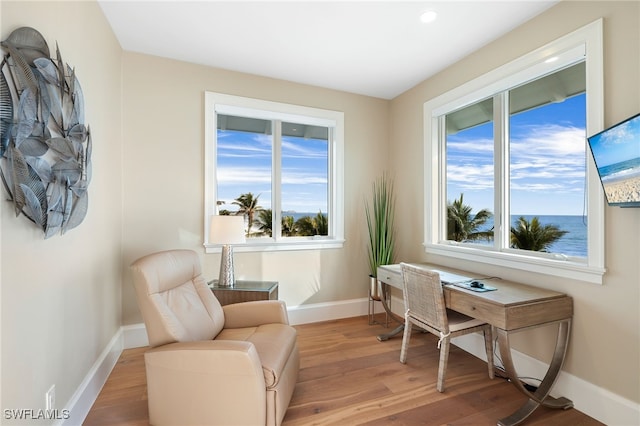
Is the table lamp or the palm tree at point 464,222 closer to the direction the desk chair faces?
the palm tree

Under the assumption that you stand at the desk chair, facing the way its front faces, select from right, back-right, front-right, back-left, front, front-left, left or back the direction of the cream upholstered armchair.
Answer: back

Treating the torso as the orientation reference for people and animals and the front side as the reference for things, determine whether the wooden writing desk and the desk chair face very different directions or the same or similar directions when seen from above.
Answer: very different directions

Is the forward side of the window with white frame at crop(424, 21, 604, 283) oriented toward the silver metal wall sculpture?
yes

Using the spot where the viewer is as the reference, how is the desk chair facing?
facing away from the viewer and to the right of the viewer

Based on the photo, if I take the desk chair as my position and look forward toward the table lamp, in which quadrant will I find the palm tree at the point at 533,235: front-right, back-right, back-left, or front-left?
back-right

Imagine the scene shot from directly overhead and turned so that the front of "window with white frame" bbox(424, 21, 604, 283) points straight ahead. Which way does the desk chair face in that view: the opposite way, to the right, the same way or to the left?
the opposite way

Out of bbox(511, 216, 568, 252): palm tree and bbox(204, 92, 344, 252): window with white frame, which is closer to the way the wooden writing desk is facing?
the window with white frame

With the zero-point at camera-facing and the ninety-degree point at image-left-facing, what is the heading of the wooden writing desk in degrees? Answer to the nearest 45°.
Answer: approximately 45°

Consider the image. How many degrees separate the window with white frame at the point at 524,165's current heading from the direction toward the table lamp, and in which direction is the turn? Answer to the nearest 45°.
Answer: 0° — it already faces it

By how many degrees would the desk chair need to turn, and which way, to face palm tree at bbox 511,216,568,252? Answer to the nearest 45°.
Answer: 0° — it already faces it

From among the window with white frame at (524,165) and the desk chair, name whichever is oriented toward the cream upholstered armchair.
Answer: the window with white frame
